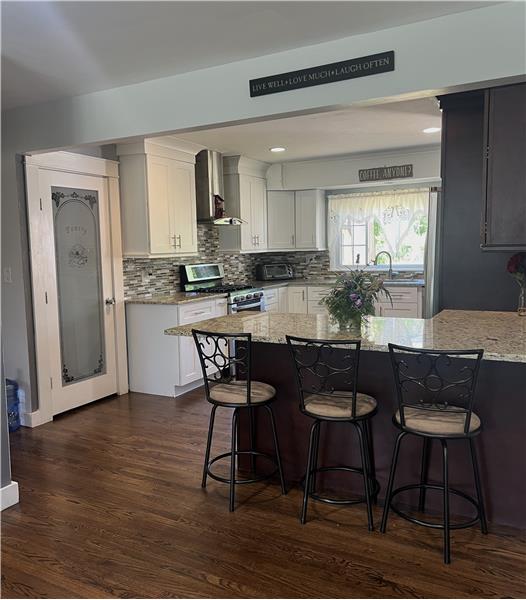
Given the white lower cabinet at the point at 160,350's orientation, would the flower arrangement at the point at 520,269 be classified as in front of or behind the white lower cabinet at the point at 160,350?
in front

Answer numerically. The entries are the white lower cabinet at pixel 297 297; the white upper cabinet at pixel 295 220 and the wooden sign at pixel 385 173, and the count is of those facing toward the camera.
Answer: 3

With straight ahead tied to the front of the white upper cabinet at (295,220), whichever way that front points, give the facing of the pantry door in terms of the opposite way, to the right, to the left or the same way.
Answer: to the left

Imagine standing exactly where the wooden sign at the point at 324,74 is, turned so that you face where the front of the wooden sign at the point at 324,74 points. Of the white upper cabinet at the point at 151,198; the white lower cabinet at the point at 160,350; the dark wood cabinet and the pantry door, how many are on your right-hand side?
3

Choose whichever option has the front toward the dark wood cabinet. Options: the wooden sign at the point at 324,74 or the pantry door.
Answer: the pantry door

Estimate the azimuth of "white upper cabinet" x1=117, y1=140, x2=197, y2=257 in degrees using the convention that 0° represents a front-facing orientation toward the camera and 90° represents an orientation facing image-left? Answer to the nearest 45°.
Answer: approximately 315°

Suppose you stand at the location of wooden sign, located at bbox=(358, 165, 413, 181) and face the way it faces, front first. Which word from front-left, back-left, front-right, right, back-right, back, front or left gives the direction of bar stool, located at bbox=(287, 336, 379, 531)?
front

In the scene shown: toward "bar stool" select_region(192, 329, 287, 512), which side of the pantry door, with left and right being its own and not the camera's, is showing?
front

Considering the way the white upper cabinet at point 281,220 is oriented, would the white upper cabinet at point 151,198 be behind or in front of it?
in front

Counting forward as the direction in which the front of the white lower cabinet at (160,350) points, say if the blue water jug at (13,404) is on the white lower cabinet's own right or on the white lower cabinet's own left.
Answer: on the white lower cabinet's own right

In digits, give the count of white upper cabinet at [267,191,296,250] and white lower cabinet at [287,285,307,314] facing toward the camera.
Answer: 2

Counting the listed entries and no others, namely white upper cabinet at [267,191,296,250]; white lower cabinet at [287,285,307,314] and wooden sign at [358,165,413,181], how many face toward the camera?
3

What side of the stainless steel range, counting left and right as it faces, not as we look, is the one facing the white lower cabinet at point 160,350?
right
